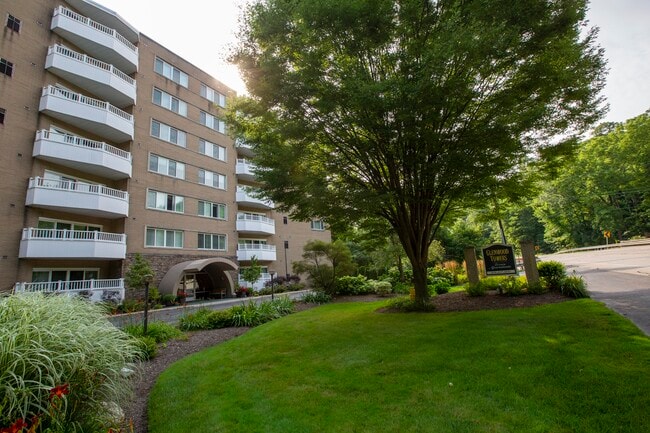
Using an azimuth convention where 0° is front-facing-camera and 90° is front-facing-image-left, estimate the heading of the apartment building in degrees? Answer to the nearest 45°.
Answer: approximately 315°

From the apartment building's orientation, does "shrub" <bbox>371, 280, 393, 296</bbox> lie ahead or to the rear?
ahead

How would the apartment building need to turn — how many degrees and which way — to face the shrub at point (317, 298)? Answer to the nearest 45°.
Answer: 0° — it already faces it

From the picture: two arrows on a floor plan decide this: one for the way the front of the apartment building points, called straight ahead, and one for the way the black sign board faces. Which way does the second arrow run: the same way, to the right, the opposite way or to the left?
to the right

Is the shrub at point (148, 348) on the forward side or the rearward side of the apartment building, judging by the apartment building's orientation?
on the forward side

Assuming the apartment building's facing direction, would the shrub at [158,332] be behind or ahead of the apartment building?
ahead

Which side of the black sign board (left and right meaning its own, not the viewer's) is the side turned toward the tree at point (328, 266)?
right

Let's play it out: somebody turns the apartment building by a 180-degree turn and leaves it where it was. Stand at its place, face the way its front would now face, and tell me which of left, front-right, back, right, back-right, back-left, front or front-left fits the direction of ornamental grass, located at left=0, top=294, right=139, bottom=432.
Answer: back-left

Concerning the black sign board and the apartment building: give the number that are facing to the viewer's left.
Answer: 0

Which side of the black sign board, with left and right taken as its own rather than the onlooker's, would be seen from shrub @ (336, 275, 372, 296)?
right

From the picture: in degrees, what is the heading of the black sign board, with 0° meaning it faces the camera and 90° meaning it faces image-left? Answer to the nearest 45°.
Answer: approximately 0°
